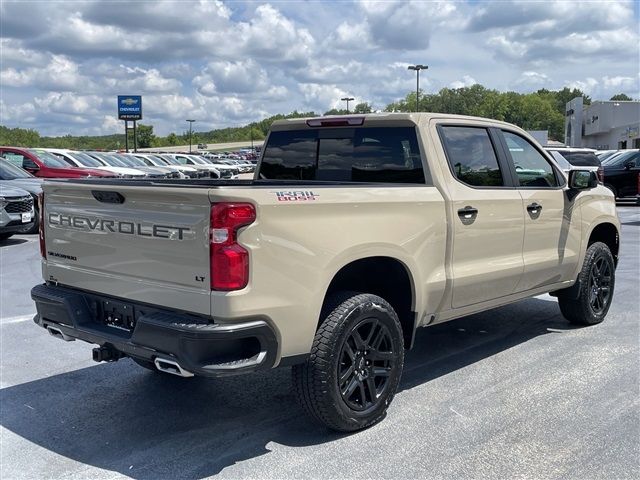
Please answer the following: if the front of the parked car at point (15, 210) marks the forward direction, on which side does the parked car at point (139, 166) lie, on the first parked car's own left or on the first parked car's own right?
on the first parked car's own left

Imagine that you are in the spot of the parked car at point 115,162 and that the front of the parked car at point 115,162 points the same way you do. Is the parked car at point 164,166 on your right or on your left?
on your left

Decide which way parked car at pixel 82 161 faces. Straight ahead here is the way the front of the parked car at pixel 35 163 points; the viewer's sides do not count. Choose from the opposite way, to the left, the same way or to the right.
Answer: the same way

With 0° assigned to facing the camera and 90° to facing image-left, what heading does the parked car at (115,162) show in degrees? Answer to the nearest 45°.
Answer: approximately 315°

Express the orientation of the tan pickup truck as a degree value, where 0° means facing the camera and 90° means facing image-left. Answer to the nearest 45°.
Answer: approximately 225°

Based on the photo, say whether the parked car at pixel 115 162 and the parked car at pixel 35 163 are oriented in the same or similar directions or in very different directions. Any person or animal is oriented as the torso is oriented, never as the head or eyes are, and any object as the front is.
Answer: same or similar directions

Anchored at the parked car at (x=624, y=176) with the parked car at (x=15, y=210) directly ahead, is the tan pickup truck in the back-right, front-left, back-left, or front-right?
front-left

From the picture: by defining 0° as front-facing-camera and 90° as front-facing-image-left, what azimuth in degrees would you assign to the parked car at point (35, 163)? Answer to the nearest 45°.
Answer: approximately 315°

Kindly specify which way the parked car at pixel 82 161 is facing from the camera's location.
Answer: facing the viewer and to the right of the viewer

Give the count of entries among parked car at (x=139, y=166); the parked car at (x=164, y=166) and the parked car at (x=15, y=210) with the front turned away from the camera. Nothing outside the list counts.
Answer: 0

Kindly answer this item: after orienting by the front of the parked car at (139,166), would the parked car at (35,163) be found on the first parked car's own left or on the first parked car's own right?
on the first parked car's own right

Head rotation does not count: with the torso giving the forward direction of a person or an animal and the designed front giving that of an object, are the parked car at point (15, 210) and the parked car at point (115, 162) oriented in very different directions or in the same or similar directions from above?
same or similar directions

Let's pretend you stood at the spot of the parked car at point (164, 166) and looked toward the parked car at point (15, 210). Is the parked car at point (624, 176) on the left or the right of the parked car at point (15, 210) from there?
left

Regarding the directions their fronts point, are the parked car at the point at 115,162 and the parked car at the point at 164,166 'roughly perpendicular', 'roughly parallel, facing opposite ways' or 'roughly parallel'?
roughly parallel

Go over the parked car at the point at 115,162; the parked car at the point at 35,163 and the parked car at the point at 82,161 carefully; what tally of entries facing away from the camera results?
0
